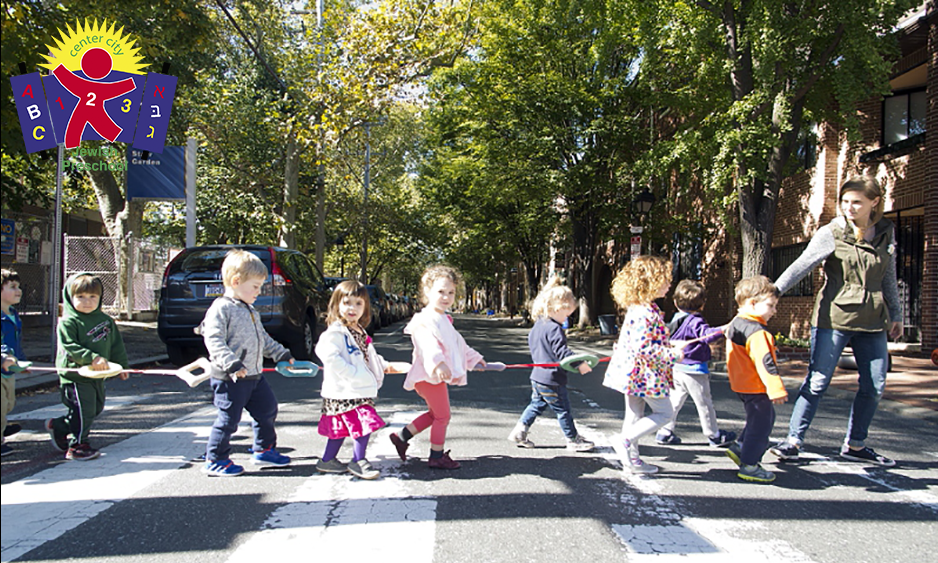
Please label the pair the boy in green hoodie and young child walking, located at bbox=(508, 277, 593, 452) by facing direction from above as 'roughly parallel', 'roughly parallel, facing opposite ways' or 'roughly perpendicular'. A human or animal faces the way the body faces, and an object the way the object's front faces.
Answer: roughly parallel

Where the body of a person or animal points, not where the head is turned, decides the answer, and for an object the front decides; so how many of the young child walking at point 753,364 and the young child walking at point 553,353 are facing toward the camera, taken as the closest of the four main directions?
0

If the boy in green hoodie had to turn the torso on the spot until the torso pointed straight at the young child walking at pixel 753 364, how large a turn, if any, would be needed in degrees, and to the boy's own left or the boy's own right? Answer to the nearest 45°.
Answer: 0° — they already face them

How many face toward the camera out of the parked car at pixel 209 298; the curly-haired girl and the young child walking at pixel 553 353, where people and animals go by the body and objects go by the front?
0

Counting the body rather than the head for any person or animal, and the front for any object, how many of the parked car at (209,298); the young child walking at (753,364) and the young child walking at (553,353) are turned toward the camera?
0

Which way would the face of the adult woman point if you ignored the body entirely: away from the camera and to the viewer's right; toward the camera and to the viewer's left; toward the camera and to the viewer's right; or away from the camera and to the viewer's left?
toward the camera and to the viewer's left

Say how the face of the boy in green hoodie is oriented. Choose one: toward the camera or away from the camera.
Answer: toward the camera

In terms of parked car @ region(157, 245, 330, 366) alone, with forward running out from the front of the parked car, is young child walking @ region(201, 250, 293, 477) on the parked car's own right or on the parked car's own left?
on the parked car's own right

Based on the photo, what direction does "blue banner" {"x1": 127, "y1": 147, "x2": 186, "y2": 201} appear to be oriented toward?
toward the camera

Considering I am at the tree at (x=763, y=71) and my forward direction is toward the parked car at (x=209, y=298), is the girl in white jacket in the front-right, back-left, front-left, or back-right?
front-left
